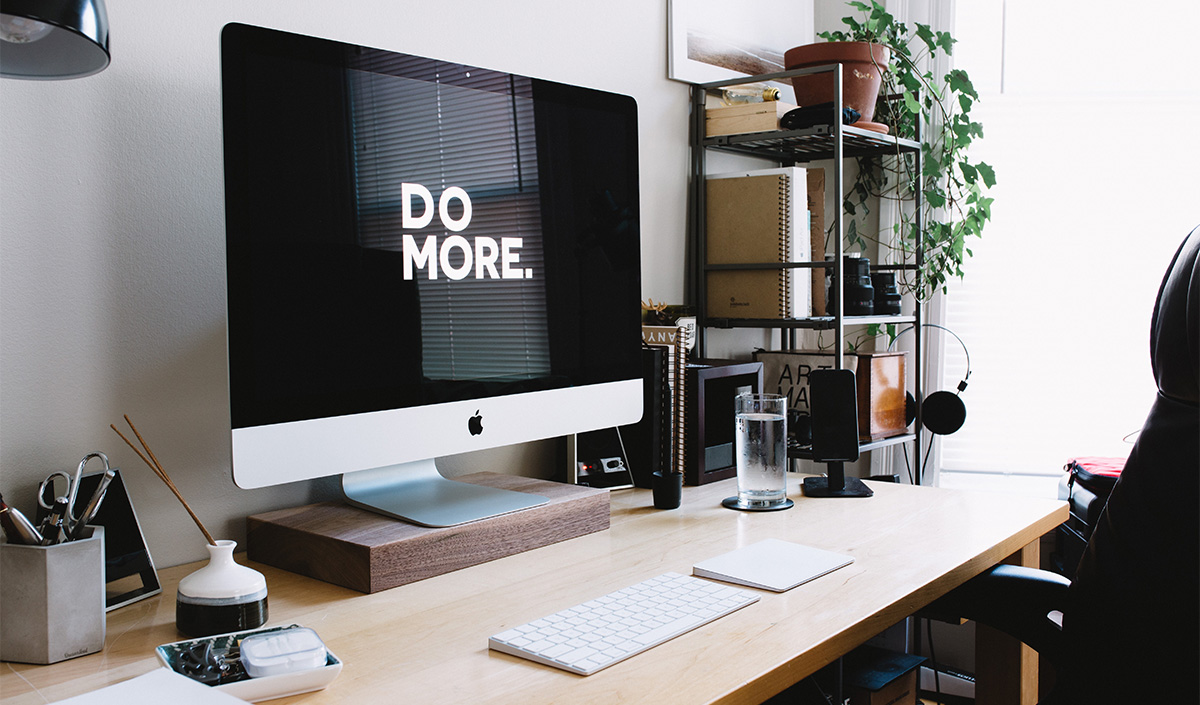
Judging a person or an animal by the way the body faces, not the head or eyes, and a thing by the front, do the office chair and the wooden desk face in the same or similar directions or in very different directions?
very different directions

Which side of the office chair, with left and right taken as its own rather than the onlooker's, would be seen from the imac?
front

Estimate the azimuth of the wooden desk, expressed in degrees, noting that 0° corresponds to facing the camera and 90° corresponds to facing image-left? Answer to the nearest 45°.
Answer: approximately 315°

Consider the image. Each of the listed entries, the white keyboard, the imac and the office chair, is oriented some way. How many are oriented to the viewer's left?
1

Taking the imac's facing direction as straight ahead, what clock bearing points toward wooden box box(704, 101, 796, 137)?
The wooden box is roughly at 9 o'clock from the imac.

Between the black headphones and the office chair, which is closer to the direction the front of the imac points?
the office chair

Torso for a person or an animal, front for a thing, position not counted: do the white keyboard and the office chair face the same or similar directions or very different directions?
very different directions

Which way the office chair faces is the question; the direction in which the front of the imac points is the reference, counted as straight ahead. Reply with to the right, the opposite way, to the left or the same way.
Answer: the opposite way

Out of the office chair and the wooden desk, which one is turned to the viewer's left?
the office chair
